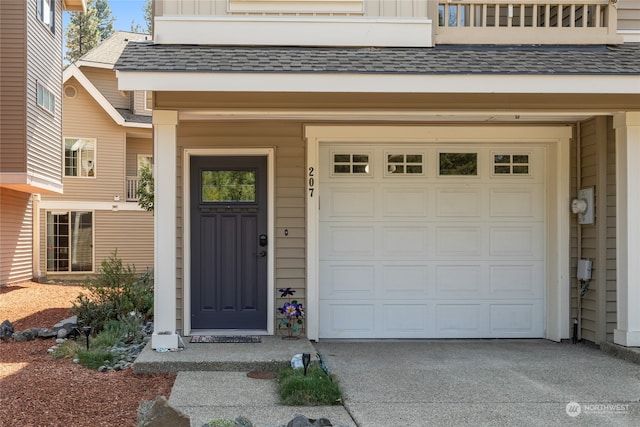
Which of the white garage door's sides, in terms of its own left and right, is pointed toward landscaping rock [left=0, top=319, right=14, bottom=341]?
right

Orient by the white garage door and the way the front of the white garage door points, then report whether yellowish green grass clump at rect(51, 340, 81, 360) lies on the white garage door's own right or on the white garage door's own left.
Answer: on the white garage door's own right

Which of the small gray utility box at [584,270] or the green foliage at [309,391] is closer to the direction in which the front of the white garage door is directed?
the green foliage

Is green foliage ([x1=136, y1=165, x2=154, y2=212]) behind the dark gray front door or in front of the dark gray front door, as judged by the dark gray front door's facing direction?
behind

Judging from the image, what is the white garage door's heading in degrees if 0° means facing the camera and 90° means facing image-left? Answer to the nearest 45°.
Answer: approximately 0°

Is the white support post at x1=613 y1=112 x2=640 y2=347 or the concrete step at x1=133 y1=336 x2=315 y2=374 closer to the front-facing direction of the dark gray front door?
the concrete step

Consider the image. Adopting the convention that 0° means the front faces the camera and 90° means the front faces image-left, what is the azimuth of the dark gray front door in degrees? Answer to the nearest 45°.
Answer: approximately 0°

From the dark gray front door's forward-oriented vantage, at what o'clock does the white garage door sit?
The white garage door is roughly at 9 o'clock from the dark gray front door.

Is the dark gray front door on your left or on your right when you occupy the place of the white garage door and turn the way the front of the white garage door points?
on your right

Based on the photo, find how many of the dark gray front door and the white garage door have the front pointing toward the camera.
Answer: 2
